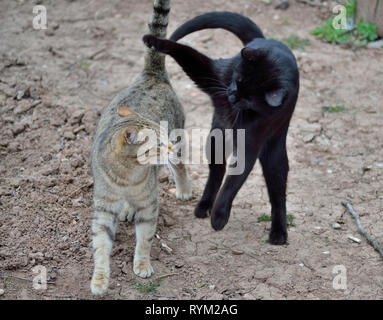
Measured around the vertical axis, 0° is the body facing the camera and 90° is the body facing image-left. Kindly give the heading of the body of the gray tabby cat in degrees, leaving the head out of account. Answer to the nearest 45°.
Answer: approximately 0°

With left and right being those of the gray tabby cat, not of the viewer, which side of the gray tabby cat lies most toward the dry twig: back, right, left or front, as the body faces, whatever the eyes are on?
left

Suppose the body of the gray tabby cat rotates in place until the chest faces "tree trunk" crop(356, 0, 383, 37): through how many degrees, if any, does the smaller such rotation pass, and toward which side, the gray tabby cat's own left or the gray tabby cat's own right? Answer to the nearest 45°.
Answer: approximately 135° to the gray tabby cat's own left

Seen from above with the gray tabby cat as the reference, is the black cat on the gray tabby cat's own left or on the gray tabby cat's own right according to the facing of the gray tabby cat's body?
on the gray tabby cat's own left

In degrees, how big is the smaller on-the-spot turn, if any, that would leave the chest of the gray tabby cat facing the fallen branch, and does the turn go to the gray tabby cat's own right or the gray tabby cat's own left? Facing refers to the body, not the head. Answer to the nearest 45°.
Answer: approximately 135° to the gray tabby cat's own left

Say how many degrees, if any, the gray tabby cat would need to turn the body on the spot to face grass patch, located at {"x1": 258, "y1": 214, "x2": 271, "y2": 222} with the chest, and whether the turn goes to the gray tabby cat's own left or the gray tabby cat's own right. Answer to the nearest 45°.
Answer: approximately 135° to the gray tabby cat's own left
